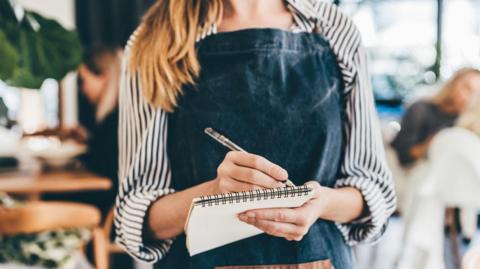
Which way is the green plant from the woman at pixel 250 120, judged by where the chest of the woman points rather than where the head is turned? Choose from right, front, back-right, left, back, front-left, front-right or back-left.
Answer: back-right

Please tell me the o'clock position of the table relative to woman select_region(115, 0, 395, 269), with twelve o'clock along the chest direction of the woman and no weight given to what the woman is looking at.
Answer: The table is roughly at 5 o'clock from the woman.

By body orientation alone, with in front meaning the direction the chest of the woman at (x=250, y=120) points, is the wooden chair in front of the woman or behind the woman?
behind

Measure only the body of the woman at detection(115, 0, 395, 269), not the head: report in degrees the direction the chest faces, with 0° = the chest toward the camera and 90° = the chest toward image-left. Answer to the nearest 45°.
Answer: approximately 0°

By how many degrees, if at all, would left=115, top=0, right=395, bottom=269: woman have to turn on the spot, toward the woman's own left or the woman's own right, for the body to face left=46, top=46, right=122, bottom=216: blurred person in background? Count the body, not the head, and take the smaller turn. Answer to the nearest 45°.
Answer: approximately 180°
